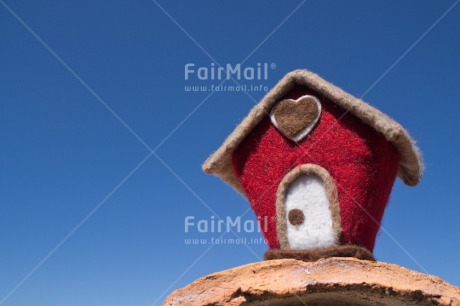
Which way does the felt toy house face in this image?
toward the camera
